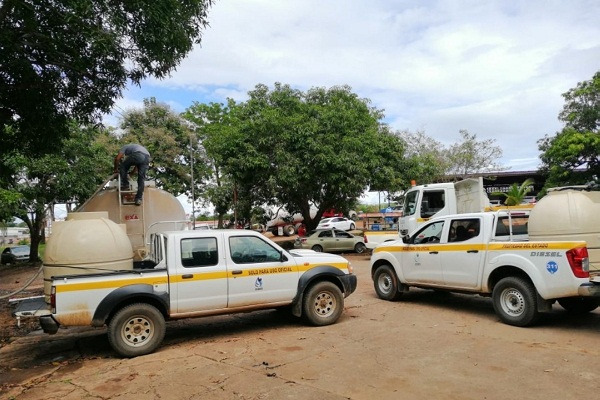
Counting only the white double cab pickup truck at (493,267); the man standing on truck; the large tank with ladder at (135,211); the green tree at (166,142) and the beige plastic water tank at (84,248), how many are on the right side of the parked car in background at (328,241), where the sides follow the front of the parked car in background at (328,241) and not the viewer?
4

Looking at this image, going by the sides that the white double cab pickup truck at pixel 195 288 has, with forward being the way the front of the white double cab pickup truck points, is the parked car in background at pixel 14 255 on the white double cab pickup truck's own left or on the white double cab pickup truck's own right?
on the white double cab pickup truck's own left

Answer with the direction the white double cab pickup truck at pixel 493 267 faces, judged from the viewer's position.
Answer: facing away from the viewer and to the left of the viewer

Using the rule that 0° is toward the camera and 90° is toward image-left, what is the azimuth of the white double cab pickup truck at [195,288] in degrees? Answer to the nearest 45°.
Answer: approximately 270°

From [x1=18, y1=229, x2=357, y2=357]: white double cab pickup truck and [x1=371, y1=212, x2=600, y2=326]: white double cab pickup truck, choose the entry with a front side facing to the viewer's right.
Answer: [x1=18, y1=229, x2=357, y2=357]: white double cab pickup truck

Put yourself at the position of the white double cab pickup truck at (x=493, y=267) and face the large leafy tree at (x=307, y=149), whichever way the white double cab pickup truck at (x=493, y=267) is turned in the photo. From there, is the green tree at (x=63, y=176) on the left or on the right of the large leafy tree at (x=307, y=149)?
left

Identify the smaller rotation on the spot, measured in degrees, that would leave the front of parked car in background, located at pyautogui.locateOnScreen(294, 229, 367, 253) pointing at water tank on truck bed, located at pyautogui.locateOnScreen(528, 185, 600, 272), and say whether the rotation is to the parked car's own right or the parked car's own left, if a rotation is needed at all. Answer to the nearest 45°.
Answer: approximately 90° to the parked car's own right

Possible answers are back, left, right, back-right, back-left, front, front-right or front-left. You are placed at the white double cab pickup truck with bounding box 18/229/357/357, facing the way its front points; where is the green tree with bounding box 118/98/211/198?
left

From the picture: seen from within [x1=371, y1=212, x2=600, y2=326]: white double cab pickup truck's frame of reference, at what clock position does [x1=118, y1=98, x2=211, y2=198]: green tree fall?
The green tree is roughly at 12 o'clock from the white double cab pickup truck.

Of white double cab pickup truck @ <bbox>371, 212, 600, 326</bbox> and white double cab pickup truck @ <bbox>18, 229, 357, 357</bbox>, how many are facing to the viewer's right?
1

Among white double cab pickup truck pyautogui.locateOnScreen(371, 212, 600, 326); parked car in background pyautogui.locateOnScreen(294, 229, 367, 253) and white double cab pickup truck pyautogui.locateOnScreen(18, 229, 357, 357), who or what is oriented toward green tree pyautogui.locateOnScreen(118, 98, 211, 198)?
white double cab pickup truck pyautogui.locateOnScreen(371, 212, 600, 326)

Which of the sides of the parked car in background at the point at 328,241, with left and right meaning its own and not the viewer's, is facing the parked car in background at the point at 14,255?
back
